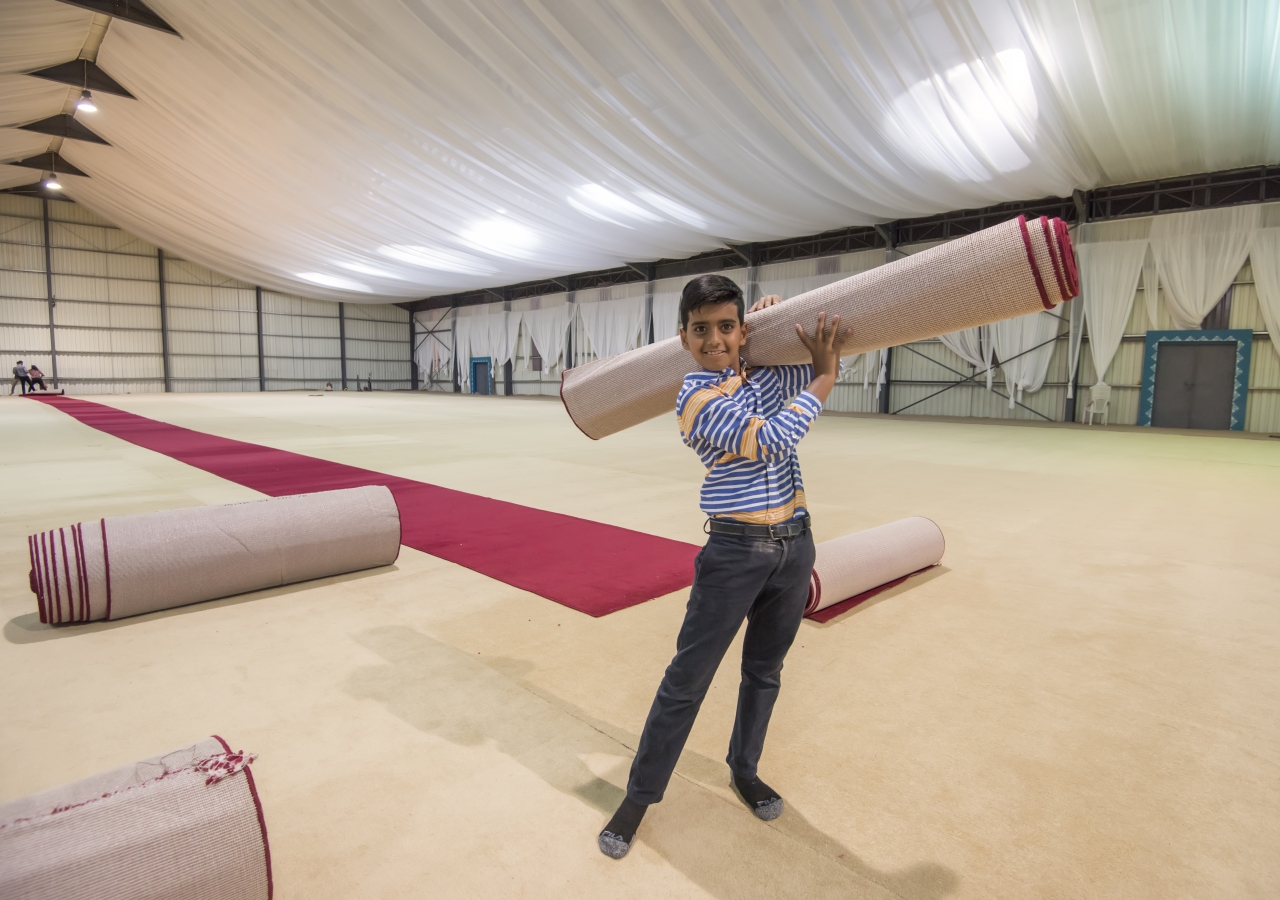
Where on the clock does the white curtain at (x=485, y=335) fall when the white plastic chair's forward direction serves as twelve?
The white curtain is roughly at 2 o'clock from the white plastic chair.

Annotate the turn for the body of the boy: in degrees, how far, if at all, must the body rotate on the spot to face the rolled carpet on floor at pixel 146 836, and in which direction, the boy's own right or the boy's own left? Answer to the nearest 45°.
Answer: approximately 45° to the boy's own right

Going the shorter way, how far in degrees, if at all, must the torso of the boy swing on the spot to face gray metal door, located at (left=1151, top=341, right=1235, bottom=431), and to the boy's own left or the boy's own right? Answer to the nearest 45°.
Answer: approximately 135° to the boy's own left

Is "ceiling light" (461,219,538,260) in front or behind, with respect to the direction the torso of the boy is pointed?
behind

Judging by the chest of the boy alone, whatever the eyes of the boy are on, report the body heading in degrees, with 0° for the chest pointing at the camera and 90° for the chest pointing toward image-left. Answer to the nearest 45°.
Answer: approximately 0°

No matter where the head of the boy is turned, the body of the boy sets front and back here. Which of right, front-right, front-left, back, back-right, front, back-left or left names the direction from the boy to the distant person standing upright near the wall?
back-right

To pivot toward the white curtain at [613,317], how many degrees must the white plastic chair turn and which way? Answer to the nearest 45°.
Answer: approximately 45° to its right

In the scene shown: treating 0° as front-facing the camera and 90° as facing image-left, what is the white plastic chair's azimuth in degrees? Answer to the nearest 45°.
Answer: approximately 45°

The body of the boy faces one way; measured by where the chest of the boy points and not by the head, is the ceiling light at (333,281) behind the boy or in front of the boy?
behind
